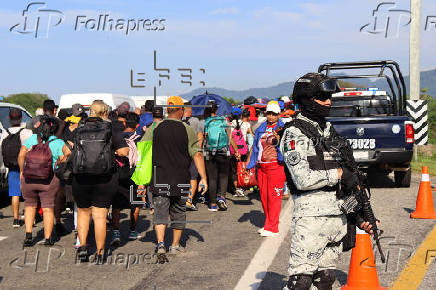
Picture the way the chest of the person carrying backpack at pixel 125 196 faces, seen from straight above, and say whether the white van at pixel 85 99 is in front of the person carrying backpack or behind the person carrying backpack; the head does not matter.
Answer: in front

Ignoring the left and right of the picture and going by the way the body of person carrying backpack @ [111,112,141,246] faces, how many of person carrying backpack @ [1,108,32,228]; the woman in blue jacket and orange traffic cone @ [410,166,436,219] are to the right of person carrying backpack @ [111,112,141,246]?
2

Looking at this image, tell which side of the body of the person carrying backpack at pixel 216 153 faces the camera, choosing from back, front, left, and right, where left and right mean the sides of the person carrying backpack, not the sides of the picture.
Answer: back

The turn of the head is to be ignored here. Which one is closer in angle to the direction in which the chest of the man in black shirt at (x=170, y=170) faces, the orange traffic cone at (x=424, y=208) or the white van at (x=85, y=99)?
the white van

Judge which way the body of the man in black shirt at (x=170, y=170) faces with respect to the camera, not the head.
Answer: away from the camera

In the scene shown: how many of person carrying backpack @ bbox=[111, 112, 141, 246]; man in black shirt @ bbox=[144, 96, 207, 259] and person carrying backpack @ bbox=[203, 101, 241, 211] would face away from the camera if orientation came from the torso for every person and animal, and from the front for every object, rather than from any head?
3

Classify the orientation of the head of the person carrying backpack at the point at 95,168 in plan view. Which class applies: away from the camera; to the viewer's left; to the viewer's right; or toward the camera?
away from the camera

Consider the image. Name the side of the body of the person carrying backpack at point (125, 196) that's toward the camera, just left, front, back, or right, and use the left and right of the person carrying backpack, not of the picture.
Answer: back

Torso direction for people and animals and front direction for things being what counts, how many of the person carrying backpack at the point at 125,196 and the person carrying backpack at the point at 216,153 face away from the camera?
2

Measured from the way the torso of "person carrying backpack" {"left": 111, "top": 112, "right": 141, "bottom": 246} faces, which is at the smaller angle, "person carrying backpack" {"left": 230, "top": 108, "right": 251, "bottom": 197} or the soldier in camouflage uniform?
the person carrying backpack
